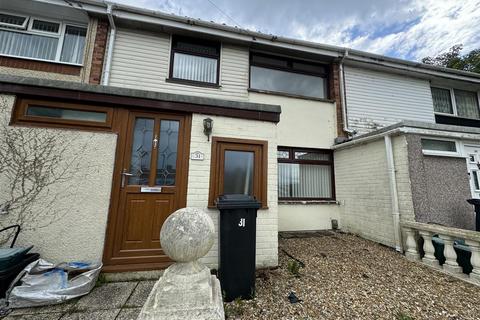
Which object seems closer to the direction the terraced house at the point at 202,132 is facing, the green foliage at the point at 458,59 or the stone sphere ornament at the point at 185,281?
the stone sphere ornament

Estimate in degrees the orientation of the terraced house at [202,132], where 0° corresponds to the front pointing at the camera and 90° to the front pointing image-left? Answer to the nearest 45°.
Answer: approximately 0°

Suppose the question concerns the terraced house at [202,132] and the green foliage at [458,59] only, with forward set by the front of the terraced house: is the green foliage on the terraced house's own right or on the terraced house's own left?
on the terraced house's own left

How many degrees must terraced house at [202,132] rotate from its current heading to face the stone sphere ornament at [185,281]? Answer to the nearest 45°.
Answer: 0° — it already faces it

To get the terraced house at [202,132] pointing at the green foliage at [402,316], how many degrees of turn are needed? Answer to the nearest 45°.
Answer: approximately 45° to its left

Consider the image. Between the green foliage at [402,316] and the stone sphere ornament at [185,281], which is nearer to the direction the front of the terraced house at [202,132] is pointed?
the stone sphere ornament
